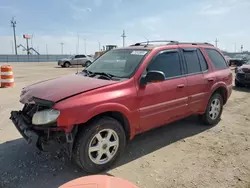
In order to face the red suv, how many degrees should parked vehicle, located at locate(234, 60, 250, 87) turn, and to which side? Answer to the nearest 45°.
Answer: approximately 45° to its left

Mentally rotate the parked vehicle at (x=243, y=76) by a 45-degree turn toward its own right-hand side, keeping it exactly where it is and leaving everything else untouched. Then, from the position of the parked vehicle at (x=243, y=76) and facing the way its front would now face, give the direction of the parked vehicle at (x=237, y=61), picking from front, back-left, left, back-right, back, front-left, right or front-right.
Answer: right

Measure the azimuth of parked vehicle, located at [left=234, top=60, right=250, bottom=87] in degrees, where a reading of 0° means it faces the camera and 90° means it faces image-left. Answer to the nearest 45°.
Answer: approximately 45°

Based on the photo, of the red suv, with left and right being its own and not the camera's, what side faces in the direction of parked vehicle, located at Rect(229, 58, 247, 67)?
back

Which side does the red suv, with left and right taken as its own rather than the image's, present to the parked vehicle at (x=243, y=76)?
back

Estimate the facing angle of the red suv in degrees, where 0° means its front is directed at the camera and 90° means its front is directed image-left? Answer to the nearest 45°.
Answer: approximately 45°

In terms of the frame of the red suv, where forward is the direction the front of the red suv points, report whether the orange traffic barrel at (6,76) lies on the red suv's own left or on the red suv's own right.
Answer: on the red suv's own right
